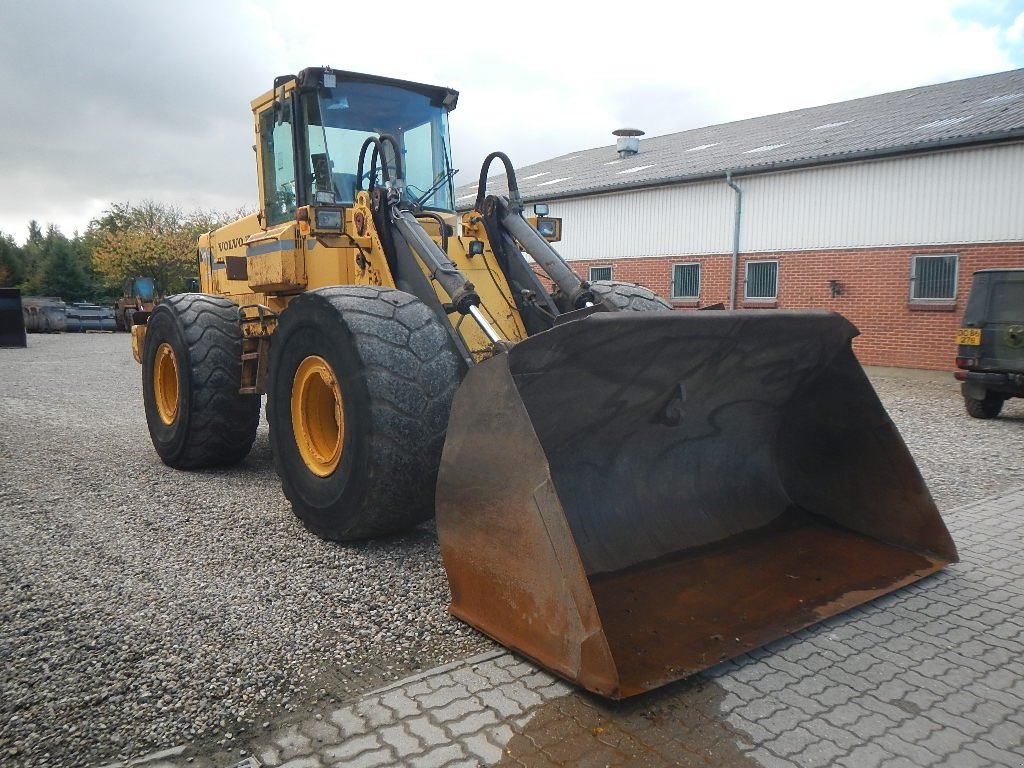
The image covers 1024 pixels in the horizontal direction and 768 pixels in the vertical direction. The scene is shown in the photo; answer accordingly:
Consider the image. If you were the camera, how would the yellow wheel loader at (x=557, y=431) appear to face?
facing the viewer and to the right of the viewer

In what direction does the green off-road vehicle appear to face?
away from the camera

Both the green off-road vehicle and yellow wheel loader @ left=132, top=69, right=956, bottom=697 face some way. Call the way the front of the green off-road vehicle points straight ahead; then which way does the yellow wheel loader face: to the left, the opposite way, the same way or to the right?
to the right

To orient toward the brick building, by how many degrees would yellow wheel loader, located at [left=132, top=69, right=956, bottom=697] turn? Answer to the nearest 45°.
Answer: approximately 90° to its left

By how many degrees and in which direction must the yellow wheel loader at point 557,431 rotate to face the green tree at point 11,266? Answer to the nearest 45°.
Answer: approximately 180°

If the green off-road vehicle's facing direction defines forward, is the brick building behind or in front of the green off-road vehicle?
in front

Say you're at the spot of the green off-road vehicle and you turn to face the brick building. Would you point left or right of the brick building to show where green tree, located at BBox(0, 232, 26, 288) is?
left

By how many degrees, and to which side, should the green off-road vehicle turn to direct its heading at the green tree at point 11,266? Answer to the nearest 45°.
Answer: approximately 90° to its left
